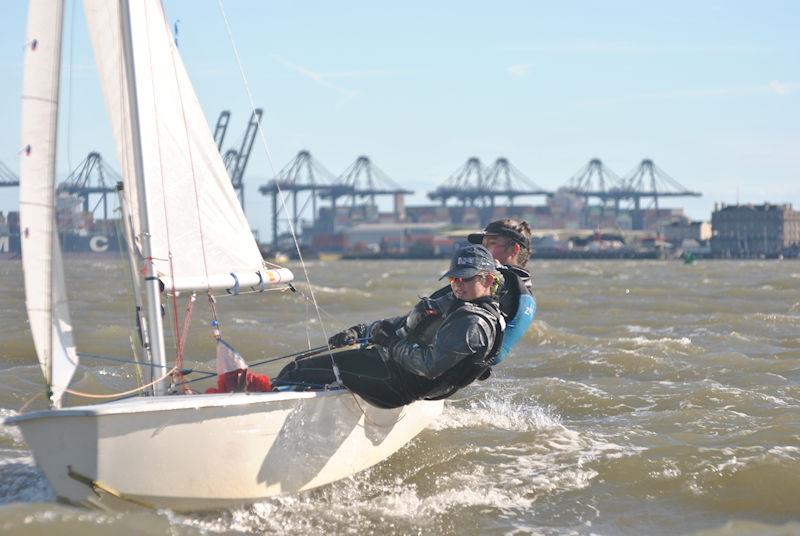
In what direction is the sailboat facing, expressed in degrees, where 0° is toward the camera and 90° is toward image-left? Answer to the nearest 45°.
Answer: approximately 45°
